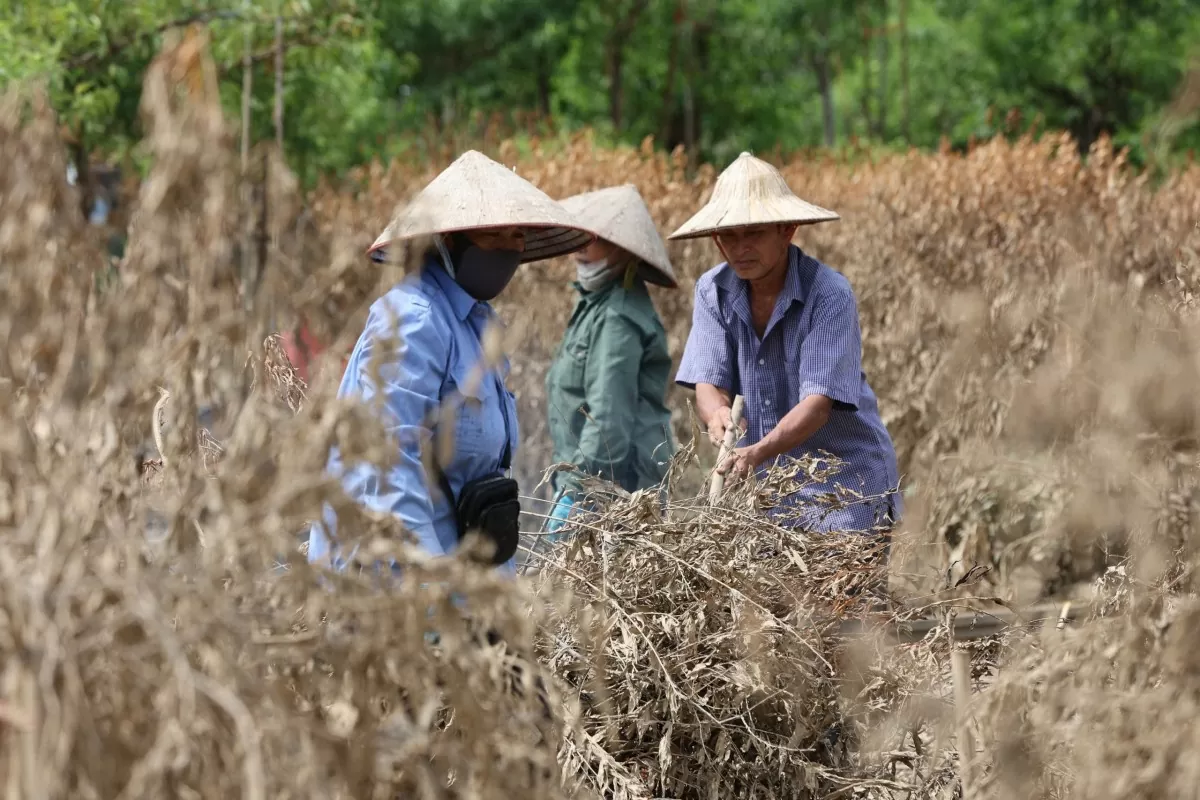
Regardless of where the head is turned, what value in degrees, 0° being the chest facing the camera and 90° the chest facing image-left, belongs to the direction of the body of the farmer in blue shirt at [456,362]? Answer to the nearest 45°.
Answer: approximately 315°

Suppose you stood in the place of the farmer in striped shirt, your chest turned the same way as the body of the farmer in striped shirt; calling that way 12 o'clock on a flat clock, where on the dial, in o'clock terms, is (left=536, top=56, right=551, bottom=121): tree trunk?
The tree trunk is roughly at 4 o'clock from the farmer in striped shirt.

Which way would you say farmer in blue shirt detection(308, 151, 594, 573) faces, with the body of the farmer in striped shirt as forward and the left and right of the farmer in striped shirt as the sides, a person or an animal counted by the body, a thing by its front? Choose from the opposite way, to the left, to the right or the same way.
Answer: to the left

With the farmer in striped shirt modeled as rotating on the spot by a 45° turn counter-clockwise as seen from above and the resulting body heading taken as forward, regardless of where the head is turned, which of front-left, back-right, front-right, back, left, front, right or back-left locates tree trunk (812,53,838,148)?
back
